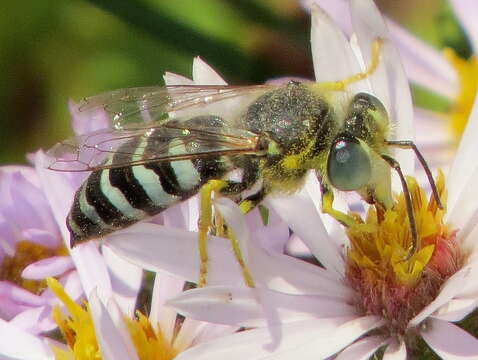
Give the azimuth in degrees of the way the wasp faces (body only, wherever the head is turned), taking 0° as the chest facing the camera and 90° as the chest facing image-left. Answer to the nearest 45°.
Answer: approximately 270°

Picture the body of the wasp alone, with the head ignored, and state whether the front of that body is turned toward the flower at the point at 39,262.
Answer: no

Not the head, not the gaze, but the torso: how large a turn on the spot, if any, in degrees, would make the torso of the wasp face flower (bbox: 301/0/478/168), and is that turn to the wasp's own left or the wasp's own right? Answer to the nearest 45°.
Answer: approximately 45° to the wasp's own left
